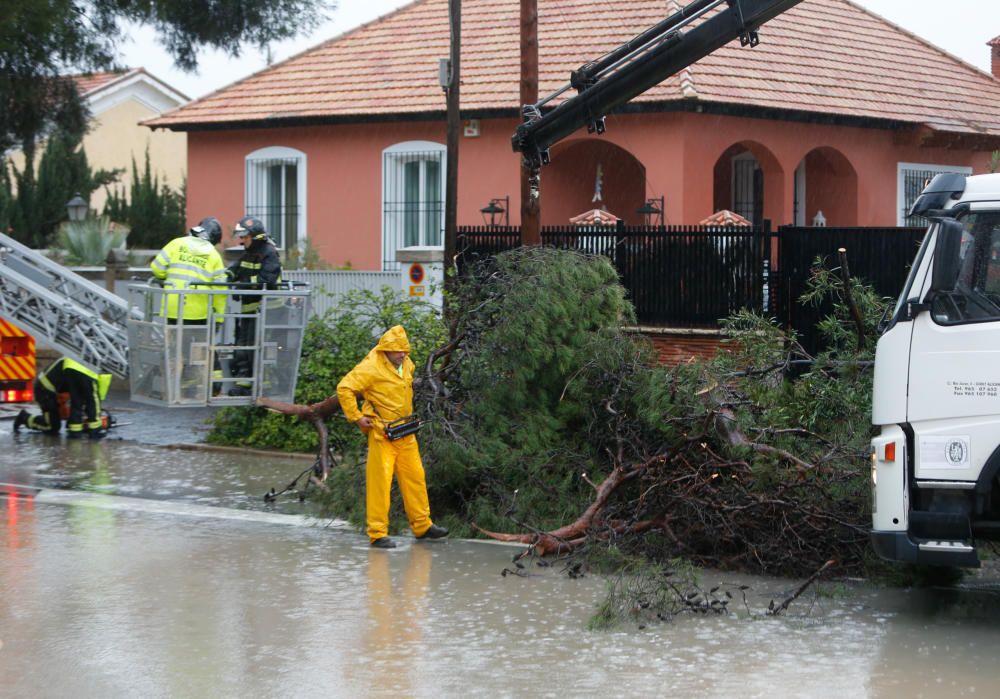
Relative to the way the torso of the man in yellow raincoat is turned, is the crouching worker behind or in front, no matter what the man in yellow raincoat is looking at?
behind

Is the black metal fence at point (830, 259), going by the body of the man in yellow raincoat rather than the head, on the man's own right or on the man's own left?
on the man's own left

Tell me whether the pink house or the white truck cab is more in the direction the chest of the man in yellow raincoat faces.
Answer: the white truck cab

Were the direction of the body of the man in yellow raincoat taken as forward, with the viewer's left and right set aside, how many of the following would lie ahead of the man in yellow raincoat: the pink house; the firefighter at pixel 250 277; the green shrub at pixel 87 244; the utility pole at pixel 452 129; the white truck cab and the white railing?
1

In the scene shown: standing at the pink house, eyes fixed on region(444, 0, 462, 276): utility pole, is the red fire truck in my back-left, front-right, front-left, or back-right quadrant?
front-right

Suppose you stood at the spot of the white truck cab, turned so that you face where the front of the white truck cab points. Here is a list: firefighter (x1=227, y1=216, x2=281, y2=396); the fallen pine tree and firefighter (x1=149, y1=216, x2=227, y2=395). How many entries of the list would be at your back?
0

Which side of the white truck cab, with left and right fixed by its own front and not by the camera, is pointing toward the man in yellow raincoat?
front

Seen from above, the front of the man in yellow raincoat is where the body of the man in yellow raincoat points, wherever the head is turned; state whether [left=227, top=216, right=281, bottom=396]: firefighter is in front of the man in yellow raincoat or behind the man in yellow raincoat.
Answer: behind

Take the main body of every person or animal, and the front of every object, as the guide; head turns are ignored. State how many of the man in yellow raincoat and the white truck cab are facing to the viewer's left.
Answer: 1

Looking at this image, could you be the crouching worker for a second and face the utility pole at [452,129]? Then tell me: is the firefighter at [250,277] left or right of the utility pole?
right

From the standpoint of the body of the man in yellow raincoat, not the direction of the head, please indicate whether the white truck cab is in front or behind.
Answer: in front

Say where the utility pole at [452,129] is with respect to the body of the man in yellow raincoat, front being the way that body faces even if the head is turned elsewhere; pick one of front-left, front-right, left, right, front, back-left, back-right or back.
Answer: back-left

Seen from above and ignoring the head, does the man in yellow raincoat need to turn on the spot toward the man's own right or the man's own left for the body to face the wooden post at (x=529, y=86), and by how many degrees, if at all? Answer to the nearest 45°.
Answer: approximately 135° to the man's own left

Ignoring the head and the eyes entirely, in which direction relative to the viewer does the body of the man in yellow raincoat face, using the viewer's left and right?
facing the viewer and to the right of the viewer

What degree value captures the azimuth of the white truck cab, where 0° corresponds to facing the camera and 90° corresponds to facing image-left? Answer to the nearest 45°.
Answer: approximately 90°

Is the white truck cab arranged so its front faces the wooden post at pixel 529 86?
no

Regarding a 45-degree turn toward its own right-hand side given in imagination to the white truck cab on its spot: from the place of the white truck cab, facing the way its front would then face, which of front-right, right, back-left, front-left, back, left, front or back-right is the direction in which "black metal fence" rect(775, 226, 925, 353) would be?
front-right

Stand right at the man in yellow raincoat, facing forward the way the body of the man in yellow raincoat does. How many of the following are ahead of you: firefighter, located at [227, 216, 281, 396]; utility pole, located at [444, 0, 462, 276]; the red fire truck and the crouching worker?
0

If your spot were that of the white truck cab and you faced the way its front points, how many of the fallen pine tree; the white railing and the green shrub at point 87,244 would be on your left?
0
